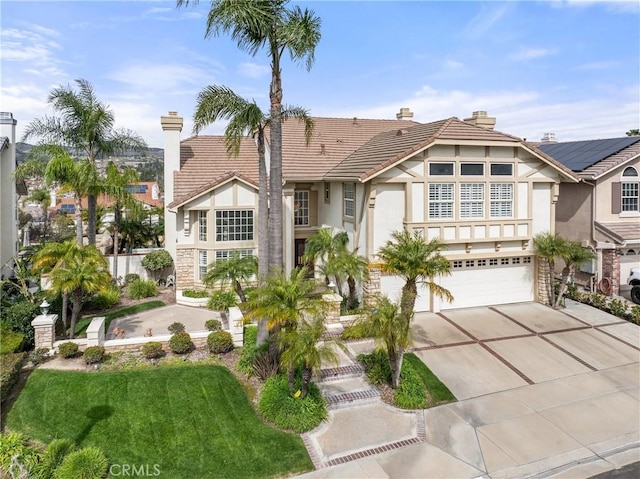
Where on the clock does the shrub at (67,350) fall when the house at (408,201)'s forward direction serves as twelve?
The shrub is roughly at 2 o'clock from the house.

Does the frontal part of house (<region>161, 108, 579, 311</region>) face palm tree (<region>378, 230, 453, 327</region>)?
yes

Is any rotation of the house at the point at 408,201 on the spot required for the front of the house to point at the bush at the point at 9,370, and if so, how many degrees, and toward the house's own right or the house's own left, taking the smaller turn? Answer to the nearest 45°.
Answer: approximately 45° to the house's own right

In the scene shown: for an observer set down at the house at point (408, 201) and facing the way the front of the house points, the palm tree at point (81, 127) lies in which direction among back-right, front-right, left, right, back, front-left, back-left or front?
right

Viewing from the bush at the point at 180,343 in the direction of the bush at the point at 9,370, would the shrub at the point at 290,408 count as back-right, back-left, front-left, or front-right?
back-left

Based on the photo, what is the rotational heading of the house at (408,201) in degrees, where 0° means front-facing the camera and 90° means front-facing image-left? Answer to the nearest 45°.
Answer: approximately 0°

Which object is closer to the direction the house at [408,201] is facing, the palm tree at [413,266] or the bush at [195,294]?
the palm tree

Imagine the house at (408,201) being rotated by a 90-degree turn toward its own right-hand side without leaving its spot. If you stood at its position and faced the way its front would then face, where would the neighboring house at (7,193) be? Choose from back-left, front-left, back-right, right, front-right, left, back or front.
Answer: front

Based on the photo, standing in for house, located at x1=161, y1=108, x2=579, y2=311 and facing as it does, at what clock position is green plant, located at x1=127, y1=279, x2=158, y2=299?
The green plant is roughly at 3 o'clock from the house.

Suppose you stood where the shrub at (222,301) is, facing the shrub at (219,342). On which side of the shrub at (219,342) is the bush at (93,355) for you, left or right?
right

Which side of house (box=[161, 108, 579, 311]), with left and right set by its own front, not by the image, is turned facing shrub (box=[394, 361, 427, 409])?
front

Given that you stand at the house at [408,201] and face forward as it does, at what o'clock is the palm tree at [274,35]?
The palm tree is roughly at 1 o'clock from the house.

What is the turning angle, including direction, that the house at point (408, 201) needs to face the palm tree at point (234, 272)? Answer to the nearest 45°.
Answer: approximately 45° to its right

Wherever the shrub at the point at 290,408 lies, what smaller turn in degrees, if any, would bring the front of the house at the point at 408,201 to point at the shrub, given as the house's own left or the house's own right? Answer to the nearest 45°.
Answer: approximately 45° to the house's own right

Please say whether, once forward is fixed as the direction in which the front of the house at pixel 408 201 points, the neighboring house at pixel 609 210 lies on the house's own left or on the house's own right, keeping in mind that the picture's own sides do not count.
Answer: on the house's own left

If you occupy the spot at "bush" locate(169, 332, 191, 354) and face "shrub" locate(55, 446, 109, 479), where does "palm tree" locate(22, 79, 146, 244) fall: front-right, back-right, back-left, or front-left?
back-right
